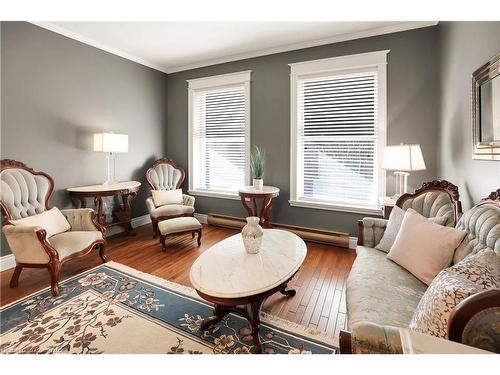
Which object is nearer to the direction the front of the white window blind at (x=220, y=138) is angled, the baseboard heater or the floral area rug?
the floral area rug

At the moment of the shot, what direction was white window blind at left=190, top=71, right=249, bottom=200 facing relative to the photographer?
facing the viewer and to the left of the viewer

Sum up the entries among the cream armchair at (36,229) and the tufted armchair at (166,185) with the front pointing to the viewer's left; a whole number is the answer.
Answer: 0

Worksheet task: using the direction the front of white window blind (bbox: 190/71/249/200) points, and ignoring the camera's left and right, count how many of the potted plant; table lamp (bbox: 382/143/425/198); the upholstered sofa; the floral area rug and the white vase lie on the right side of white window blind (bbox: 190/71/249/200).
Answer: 0

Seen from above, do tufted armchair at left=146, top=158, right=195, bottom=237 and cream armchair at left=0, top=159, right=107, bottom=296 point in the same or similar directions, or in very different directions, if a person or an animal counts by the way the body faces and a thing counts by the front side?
same or similar directions

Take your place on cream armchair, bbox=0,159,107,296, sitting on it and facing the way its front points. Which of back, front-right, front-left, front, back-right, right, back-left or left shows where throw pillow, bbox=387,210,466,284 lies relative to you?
front

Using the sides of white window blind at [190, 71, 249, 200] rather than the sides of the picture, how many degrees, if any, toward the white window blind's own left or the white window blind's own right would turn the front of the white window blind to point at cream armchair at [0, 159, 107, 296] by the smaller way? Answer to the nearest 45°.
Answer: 0° — it already faces it

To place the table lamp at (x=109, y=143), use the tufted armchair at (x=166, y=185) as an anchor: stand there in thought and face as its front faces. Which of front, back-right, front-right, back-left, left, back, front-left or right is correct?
right

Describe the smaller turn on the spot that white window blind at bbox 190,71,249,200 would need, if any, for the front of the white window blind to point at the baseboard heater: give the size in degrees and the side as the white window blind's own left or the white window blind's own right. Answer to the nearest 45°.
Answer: approximately 90° to the white window blind's own left

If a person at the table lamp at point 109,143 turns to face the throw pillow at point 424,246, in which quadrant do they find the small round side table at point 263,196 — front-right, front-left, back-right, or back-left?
front-left

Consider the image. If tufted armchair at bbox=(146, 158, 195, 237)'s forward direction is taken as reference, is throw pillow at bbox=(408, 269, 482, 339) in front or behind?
in front

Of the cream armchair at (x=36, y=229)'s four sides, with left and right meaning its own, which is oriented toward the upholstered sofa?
front

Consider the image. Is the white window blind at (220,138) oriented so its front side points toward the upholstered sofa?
no

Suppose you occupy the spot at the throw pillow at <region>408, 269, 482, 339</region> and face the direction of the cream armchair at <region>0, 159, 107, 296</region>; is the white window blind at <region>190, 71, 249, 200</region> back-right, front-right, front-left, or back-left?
front-right

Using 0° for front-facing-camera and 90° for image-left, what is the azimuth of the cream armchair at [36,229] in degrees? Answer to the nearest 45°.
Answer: approximately 315°
